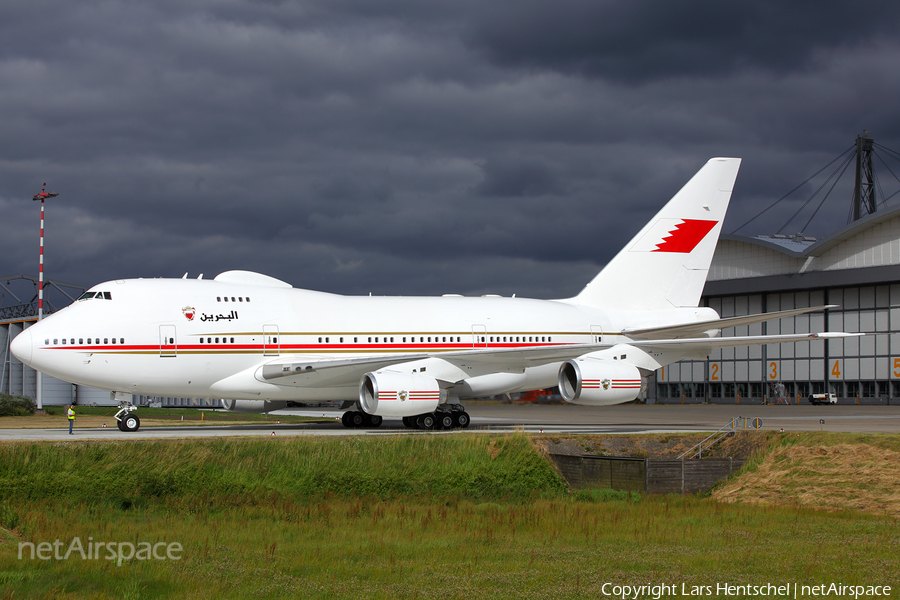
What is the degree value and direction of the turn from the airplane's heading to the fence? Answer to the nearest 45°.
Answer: approximately 90° to its left

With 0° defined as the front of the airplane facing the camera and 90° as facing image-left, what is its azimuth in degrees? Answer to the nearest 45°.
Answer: approximately 45°
